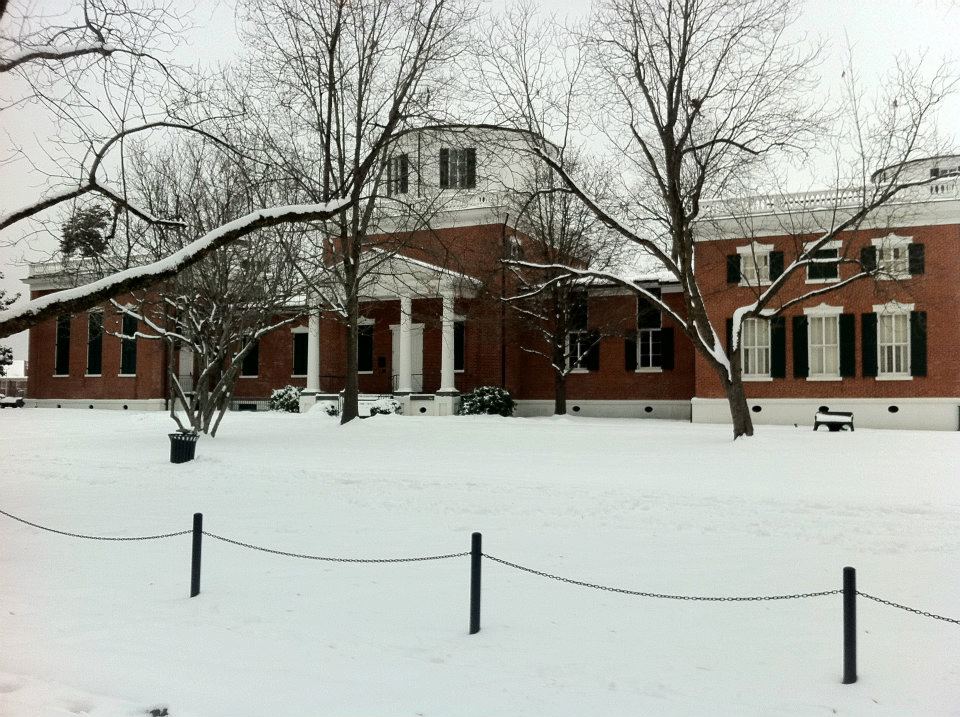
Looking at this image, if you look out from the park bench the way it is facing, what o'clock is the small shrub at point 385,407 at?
The small shrub is roughly at 3 o'clock from the park bench.

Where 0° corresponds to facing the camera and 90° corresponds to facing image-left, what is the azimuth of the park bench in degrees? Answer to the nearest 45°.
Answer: approximately 0°

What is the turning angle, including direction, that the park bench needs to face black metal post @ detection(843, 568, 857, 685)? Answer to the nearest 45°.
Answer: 0° — it already faces it

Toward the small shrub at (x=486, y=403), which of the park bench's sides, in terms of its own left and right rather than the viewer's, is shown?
right
